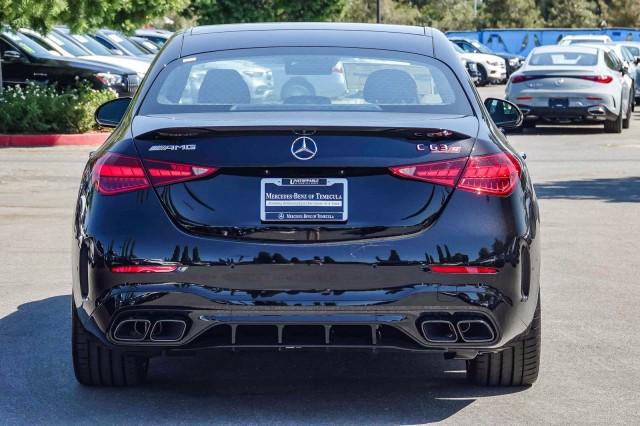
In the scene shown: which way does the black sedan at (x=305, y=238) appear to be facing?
away from the camera

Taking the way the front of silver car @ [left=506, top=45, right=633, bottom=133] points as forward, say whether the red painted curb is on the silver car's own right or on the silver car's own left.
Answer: on the silver car's own left

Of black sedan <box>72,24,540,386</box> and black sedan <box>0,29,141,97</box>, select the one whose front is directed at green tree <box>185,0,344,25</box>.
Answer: black sedan <box>72,24,540,386</box>

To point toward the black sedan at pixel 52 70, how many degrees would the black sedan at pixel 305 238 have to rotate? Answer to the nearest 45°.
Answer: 0° — it already faces it

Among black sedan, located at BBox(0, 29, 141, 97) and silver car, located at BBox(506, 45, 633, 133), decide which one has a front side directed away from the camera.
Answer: the silver car

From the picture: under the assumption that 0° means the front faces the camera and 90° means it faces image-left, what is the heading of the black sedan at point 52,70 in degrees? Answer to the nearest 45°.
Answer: approximately 315°

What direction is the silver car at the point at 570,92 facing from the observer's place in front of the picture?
facing away from the viewer

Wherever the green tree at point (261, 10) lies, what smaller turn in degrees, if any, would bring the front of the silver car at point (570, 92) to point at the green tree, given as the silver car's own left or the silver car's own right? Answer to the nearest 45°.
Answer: approximately 45° to the silver car's own left

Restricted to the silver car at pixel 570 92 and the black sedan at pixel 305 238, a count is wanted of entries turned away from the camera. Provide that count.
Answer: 2

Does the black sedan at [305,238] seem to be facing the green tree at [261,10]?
yes

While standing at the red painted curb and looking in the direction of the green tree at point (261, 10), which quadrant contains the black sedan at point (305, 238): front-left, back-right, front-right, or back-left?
back-right

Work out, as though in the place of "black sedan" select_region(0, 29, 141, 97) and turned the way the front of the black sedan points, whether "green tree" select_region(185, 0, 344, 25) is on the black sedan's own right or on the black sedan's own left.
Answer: on the black sedan's own left

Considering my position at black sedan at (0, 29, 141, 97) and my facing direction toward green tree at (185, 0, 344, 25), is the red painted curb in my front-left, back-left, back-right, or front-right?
back-right

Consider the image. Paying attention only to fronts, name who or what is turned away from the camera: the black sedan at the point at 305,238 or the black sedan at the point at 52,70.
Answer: the black sedan at the point at 305,238

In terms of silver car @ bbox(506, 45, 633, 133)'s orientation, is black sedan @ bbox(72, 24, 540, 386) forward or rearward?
rearward
